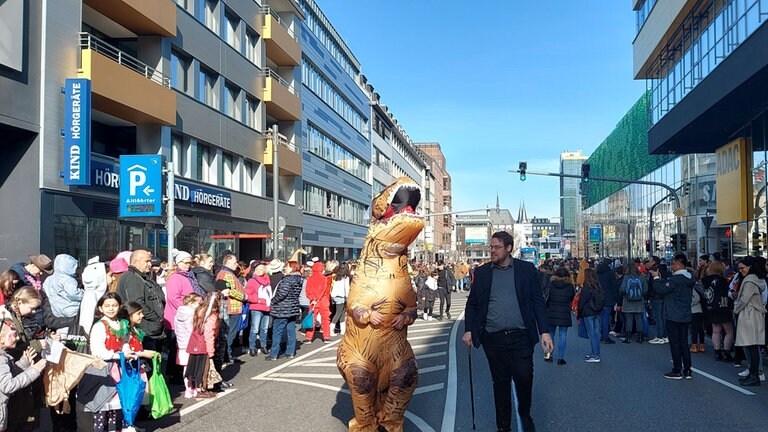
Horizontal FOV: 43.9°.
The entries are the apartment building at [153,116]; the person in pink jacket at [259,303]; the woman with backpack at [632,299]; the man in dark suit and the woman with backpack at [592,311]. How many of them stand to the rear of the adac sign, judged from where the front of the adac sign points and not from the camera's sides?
0

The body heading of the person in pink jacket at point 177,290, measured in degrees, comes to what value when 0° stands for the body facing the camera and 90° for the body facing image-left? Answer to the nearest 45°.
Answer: approximately 270°

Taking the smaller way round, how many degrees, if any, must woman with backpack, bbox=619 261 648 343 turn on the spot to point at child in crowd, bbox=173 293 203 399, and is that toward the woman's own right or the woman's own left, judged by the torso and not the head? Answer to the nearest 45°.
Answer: approximately 135° to the woman's own left

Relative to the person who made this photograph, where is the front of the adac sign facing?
facing the viewer and to the left of the viewer

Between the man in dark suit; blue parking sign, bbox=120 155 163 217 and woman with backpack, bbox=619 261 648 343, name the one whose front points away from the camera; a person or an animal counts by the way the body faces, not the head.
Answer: the woman with backpack

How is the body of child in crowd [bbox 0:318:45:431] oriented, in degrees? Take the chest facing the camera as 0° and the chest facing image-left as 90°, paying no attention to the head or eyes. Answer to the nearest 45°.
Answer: approximately 270°

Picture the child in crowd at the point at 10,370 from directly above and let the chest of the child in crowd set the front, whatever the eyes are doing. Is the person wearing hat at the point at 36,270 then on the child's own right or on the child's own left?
on the child's own left

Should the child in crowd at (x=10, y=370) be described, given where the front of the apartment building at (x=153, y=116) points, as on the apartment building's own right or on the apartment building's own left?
on the apartment building's own right

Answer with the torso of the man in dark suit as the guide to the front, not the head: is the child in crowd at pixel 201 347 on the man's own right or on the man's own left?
on the man's own right

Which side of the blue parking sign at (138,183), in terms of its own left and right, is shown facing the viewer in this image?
front

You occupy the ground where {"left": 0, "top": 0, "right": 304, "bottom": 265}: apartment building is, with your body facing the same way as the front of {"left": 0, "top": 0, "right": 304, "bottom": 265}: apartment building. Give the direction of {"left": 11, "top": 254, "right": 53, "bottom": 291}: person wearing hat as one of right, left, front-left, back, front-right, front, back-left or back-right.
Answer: front-right

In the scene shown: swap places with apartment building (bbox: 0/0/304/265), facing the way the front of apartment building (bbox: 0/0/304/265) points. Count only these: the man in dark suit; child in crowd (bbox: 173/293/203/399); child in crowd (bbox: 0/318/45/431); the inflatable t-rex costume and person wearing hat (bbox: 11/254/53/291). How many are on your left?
0

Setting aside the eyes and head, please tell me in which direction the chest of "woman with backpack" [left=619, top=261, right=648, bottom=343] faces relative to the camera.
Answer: away from the camera
